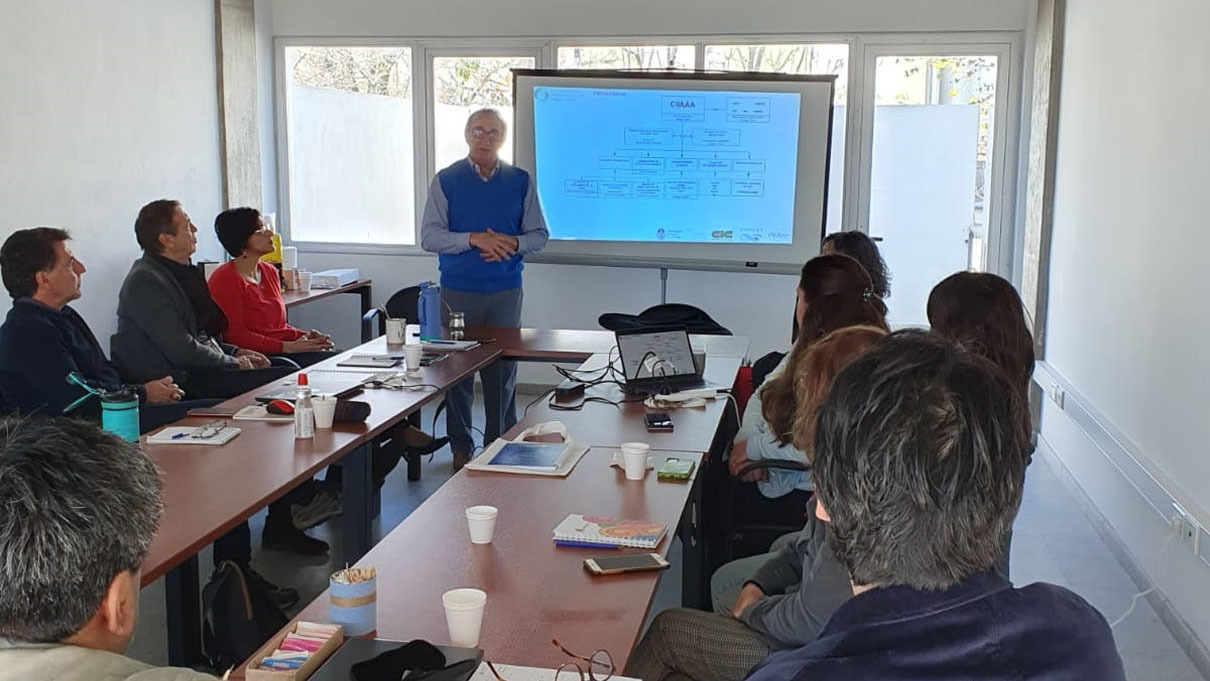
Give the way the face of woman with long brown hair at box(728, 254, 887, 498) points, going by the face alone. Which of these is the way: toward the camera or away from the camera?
away from the camera

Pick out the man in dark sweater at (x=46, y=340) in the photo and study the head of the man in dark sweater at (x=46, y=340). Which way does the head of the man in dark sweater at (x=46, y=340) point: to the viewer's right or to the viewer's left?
to the viewer's right

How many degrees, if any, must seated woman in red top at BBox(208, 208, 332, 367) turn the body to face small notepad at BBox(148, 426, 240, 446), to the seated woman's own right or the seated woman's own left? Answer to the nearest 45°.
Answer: approximately 90° to the seated woman's own right

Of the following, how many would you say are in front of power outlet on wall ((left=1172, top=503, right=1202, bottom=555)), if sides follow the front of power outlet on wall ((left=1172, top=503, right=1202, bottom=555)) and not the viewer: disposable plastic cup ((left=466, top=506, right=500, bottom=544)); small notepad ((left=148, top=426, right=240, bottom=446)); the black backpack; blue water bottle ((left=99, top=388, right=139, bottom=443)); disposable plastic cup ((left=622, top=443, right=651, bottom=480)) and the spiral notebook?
6

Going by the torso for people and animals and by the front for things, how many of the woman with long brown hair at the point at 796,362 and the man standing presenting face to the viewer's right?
0

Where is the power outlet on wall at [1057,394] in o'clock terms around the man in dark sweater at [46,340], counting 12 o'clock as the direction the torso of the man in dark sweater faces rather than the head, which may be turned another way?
The power outlet on wall is roughly at 12 o'clock from the man in dark sweater.

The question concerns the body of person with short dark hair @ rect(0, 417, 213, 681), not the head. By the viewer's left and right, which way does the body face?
facing away from the viewer and to the right of the viewer

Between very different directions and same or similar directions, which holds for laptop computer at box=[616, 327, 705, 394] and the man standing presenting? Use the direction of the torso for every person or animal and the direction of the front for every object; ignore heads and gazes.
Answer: same or similar directions

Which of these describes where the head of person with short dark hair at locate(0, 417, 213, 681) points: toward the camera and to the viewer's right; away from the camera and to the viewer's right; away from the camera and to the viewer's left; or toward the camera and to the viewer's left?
away from the camera and to the viewer's right

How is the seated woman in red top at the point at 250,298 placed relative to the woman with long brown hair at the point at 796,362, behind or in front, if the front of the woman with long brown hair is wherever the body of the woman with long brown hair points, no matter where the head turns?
in front

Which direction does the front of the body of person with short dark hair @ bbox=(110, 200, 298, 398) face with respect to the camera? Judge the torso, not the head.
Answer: to the viewer's right

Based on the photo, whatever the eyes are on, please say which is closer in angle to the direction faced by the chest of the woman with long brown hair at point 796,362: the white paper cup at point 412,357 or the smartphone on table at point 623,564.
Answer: the white paper cup

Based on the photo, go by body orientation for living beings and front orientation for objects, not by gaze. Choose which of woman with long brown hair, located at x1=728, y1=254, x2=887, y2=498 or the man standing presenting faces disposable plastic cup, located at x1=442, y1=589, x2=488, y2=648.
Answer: the man standing presenting

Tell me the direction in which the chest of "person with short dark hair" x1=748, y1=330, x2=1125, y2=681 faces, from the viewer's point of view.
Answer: away from the camera

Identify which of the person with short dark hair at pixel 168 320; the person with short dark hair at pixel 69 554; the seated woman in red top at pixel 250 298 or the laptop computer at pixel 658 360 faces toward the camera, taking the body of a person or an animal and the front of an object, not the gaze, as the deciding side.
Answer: the laptop computer

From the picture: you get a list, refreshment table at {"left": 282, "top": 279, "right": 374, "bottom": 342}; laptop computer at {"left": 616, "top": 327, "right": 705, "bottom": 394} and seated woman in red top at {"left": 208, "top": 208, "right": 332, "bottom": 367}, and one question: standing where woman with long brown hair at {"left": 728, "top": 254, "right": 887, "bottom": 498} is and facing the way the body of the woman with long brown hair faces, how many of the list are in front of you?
3

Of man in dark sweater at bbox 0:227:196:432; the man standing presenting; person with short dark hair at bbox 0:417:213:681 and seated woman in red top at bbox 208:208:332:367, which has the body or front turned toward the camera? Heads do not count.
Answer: the man standing presenting

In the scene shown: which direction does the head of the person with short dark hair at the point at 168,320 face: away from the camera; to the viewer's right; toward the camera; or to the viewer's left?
to the viewer's right

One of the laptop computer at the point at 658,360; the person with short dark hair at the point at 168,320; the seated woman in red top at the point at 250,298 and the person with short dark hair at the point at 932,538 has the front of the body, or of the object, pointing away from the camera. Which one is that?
the person with short dark hair at the point at 932,538

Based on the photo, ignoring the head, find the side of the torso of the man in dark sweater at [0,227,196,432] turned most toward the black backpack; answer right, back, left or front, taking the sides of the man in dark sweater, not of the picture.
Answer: right

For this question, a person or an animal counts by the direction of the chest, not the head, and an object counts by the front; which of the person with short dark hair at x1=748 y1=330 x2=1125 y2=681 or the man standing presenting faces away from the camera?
the person with short dark hair

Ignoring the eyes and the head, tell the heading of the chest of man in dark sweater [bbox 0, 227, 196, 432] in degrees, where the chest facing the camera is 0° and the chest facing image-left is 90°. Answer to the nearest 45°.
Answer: approximately 270°
